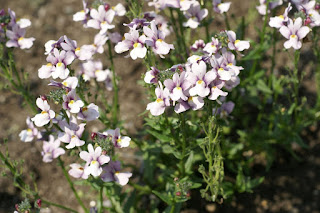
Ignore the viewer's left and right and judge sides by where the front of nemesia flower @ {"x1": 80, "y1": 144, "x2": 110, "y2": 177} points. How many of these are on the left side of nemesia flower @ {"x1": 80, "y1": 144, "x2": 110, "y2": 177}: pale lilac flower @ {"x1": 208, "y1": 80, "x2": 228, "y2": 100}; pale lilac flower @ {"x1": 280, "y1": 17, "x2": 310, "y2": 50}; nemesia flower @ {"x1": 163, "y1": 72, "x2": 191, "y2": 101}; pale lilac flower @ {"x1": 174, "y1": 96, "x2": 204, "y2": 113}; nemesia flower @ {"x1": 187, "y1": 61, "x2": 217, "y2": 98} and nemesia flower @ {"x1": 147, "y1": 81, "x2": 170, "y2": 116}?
6

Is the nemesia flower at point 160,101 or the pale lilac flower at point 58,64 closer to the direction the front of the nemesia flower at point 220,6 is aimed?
the nemesia flower

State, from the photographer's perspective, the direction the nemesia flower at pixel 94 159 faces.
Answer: facing the viewer

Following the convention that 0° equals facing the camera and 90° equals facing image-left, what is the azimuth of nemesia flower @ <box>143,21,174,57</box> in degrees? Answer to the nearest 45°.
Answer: approximately 315°

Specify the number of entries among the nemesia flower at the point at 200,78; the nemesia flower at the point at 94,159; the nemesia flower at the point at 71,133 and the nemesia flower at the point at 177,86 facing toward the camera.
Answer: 4

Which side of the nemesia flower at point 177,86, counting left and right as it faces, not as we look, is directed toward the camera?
front

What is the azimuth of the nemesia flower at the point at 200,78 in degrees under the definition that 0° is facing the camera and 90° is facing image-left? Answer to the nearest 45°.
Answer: approximately 0°
